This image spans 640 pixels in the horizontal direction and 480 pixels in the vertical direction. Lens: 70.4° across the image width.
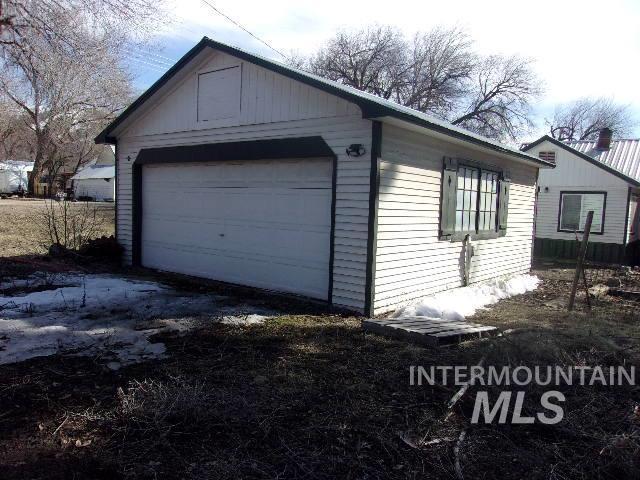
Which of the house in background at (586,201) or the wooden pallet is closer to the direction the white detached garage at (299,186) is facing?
the wooden pallet

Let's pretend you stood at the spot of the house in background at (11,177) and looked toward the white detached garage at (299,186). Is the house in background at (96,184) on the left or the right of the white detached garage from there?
left

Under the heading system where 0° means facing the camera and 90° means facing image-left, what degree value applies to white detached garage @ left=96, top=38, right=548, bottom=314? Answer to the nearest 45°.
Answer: approximately 45°

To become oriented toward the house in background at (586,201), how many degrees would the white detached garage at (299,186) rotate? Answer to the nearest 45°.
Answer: approximately 180°

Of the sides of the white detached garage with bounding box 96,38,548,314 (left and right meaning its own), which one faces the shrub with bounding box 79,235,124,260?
right

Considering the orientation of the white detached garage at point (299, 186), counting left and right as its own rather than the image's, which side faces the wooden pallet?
left

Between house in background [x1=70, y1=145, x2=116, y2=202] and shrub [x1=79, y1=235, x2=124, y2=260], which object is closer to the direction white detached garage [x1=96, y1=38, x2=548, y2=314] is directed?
the shrub

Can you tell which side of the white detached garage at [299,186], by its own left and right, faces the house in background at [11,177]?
right

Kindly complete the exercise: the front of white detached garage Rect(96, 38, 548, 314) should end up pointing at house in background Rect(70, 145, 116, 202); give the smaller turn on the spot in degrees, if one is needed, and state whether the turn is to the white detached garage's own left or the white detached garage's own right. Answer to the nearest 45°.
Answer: approximately 90° to the white detached garage's own right
